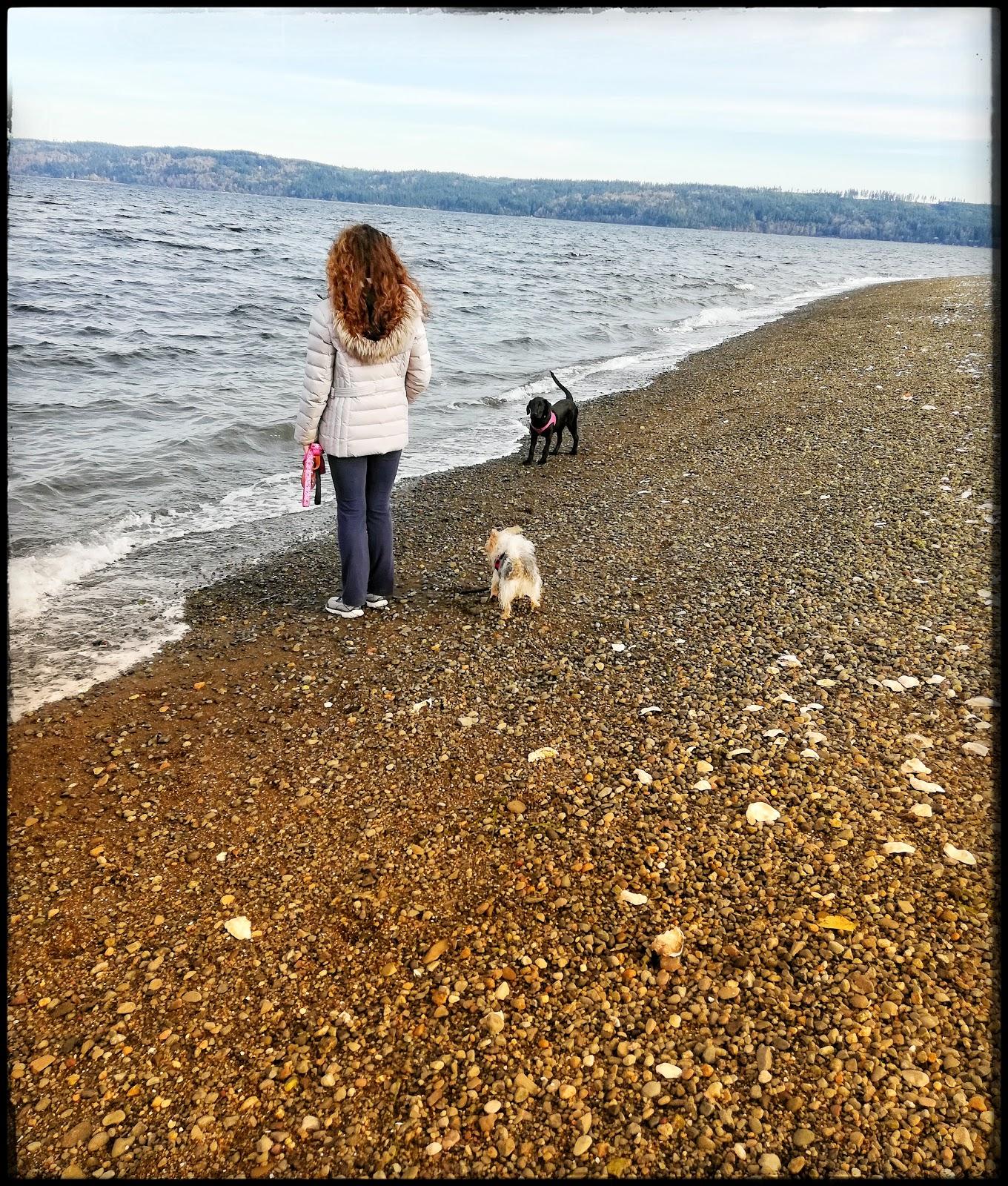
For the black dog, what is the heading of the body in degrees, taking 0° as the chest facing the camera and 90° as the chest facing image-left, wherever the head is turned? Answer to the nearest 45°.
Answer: approximately 45°

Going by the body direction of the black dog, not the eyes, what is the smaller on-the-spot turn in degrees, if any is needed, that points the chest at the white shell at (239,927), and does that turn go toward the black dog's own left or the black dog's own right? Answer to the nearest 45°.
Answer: approximately 45° to the black dog's own left

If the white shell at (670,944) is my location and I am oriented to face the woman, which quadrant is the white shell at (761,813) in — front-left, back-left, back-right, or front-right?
front-right

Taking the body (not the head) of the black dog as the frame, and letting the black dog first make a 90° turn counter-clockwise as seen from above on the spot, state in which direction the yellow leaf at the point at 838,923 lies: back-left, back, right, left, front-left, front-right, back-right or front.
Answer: front-right

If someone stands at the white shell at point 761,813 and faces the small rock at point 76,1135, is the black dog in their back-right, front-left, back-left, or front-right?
back-right

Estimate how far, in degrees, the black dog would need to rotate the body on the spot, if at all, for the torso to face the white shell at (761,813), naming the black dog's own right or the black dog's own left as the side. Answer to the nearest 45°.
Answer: approximately 45° to the black dog's own left

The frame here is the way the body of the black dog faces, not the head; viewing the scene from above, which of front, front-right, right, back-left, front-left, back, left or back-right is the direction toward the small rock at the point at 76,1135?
front-left

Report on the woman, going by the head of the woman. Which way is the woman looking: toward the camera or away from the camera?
away from the camera

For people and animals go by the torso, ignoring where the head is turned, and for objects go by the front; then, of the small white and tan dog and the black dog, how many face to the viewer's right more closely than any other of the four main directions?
0
